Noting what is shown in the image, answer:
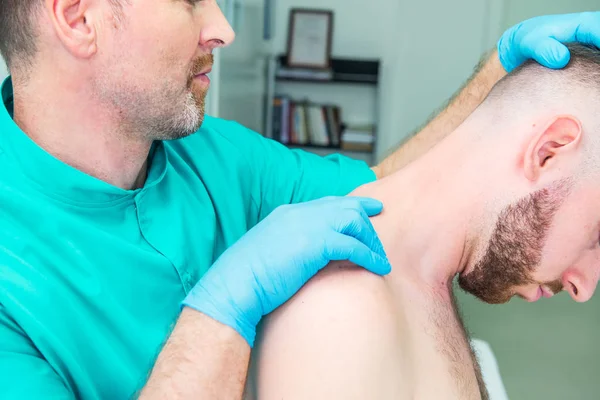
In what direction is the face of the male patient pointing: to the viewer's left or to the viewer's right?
to the viewer's right

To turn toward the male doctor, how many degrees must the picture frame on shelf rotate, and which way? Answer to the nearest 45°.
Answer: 0° — it already faces them

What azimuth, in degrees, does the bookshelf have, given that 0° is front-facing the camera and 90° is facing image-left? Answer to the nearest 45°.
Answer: approximately 0°

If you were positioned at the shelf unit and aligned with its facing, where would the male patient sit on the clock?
The male patient is roughly at 12 o'clock from the shelf unit.

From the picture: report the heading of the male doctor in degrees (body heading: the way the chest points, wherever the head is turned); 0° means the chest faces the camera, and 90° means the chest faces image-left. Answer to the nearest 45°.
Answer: approximately 315°

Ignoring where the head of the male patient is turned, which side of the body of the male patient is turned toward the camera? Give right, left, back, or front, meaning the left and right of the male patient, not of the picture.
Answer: right

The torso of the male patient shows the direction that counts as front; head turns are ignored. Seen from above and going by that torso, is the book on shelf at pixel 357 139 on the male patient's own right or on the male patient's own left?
on the male patient's own left

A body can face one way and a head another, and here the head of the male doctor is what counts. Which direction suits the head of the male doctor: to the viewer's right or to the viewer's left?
to the viewer's right
